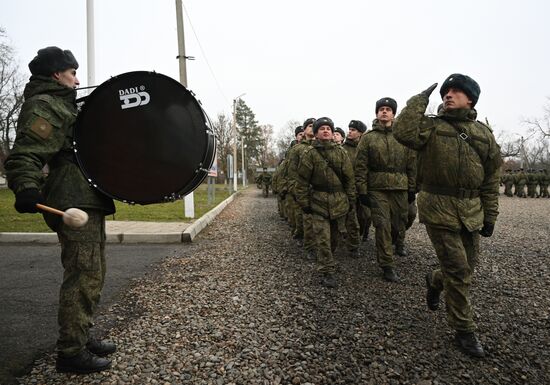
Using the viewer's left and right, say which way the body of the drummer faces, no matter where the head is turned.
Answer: facing to the right of the viewer

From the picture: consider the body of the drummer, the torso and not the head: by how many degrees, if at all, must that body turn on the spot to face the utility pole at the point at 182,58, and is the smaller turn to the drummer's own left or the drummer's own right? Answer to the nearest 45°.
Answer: approximately 90° to the drummer's own left

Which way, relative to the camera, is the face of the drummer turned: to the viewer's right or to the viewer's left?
to the viewer's right

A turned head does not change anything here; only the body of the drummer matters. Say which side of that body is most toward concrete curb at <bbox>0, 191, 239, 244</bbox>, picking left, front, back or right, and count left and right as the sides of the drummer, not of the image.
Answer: left

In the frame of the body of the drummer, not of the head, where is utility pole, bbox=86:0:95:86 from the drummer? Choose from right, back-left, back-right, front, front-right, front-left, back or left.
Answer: left

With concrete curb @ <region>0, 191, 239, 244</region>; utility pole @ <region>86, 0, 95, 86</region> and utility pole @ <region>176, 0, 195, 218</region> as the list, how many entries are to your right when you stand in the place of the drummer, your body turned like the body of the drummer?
0

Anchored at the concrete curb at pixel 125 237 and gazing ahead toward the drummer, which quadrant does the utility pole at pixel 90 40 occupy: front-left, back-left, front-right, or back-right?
back-right
